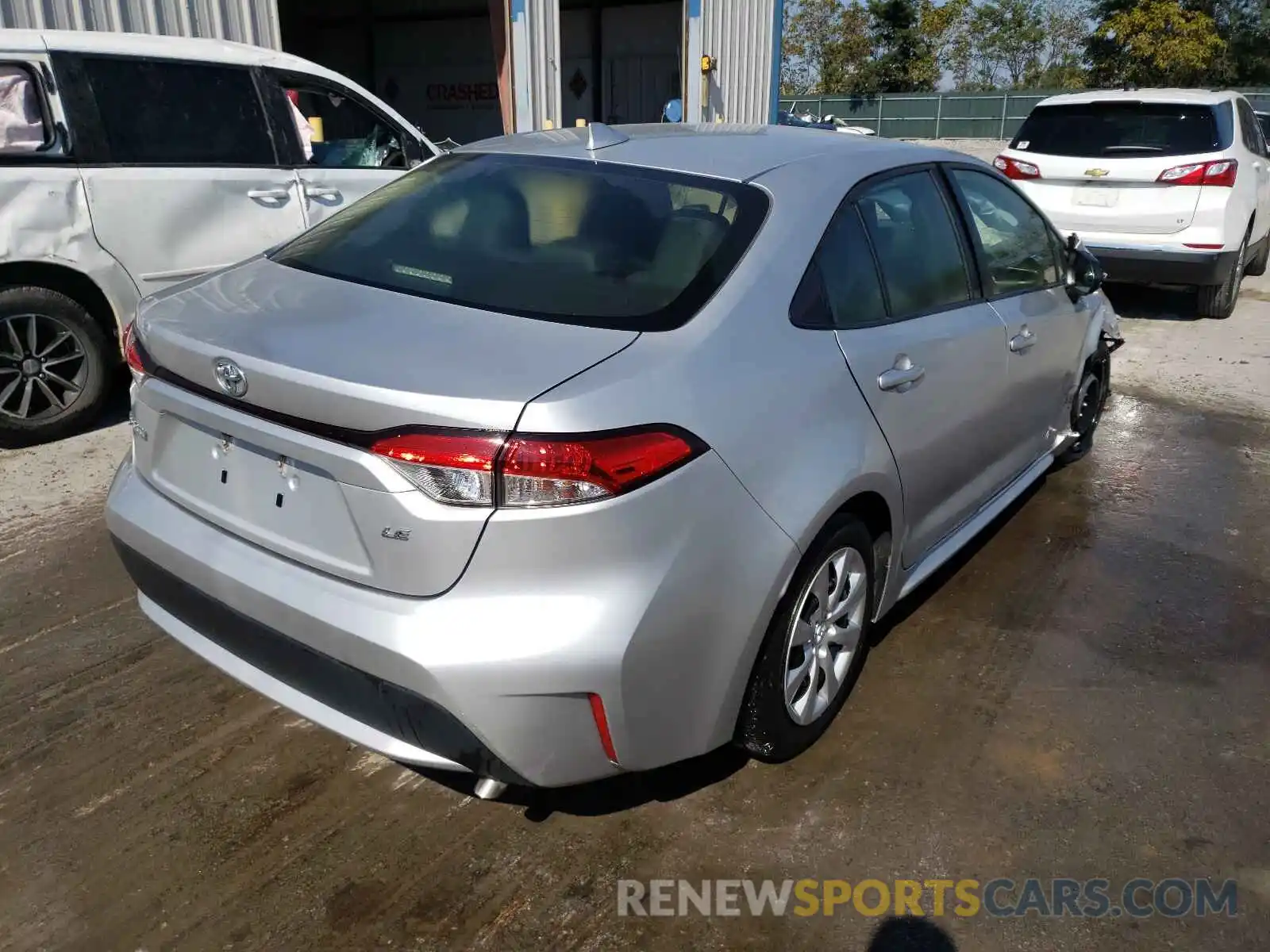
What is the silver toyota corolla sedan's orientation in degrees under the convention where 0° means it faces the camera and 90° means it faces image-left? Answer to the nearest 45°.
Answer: approximately 225°

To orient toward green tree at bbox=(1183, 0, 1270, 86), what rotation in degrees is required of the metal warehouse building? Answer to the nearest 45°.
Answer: approximately 135° to its left

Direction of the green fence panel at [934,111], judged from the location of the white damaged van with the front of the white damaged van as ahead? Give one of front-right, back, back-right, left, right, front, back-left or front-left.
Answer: front-left

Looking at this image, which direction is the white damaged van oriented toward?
to the viewer's right

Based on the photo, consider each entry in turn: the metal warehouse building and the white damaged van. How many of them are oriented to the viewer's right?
1

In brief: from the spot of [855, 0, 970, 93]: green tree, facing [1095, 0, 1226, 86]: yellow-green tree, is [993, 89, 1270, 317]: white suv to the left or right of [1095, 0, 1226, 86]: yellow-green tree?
right

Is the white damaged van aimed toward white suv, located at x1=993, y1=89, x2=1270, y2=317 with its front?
yes
